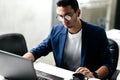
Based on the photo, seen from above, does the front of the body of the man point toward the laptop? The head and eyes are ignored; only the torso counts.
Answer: yes

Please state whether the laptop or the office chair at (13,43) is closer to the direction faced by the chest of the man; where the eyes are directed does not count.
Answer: the laptop

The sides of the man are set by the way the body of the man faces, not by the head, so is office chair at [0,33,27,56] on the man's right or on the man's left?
on the man's right

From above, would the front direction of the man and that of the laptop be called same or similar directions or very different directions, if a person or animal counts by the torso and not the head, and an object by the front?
very different directions

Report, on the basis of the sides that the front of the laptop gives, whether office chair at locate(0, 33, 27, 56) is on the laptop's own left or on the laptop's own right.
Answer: on the laptop's own left

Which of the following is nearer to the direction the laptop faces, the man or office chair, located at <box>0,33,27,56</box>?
the man

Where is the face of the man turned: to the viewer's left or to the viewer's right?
to the viewer's left

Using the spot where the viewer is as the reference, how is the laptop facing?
facing away from the viewer and to the right of the viewer

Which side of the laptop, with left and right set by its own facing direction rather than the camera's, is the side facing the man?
front
